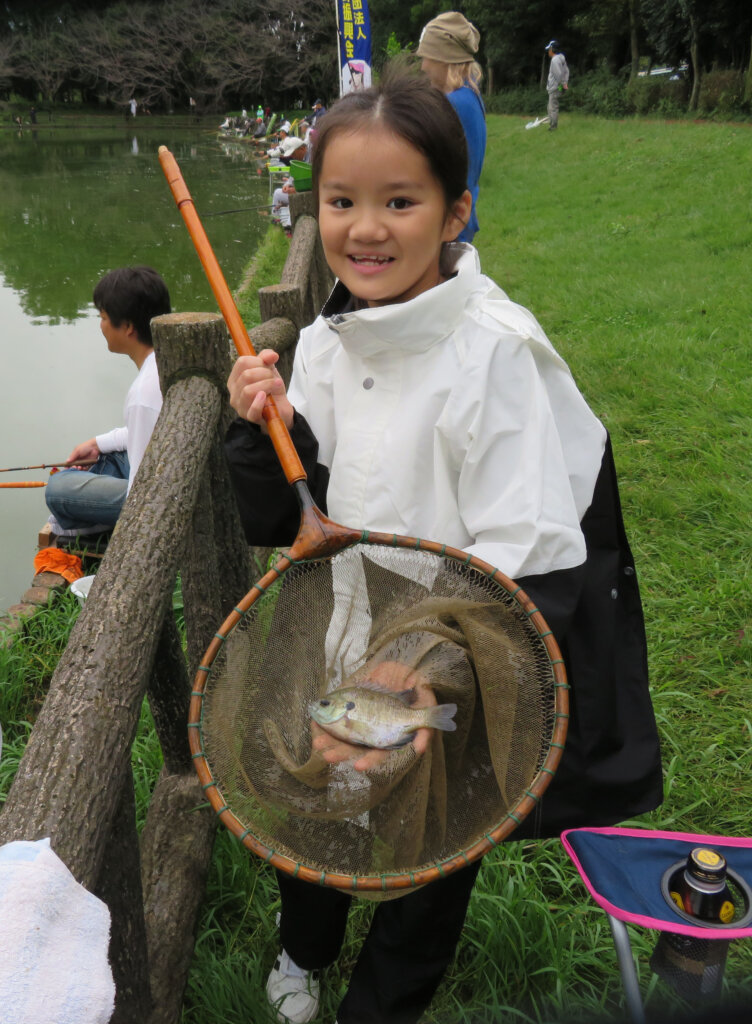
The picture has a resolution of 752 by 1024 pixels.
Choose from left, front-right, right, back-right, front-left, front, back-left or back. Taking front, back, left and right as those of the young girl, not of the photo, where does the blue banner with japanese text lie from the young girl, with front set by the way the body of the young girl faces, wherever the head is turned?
back-right

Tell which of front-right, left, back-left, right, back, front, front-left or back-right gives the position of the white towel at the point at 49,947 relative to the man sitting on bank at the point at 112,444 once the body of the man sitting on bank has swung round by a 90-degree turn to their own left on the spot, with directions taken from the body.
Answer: front

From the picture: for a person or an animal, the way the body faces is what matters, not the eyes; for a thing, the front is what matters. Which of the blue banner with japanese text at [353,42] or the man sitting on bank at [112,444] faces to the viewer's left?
the man sitting on bank

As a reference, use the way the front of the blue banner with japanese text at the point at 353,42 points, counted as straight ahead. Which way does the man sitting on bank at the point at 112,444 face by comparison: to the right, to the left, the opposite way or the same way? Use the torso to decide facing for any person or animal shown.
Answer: to the right

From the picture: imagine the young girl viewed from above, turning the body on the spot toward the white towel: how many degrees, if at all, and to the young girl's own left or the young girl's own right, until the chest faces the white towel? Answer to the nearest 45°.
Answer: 0° — they already face it

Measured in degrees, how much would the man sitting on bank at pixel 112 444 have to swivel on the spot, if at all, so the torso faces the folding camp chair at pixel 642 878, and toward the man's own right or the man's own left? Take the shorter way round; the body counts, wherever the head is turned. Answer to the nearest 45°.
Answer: approximately 90° to the man's own left

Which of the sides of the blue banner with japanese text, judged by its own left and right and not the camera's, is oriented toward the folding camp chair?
front

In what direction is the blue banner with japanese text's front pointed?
toward the camera

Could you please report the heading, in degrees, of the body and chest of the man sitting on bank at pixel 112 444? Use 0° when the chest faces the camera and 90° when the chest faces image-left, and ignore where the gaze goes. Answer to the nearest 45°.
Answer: approximately 90°

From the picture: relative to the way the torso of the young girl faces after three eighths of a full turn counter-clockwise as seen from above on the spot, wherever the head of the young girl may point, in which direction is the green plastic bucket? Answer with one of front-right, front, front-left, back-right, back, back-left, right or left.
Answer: left

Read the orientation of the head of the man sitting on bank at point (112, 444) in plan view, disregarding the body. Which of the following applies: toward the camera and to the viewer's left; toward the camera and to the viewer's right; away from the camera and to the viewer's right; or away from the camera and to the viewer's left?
away from the camera and to the viewer's left
